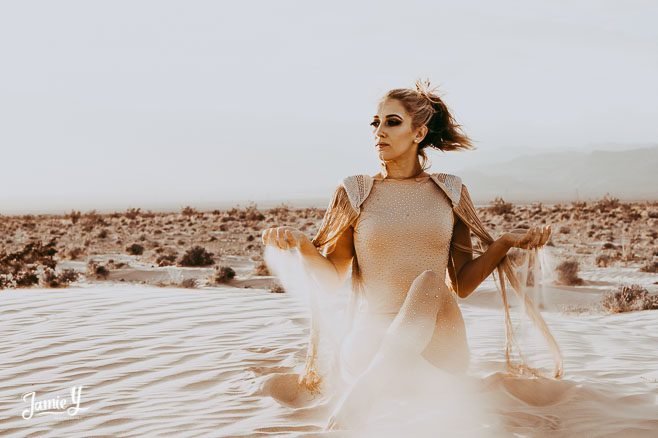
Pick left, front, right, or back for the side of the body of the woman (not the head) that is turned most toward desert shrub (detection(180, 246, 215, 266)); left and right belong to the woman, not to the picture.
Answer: back

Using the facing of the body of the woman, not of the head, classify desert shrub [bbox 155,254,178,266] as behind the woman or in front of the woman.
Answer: behind

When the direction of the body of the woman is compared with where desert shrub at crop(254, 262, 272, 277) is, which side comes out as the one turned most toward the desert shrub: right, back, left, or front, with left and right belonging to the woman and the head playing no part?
back

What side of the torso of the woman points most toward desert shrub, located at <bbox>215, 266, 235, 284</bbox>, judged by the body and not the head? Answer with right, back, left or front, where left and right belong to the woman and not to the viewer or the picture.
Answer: back

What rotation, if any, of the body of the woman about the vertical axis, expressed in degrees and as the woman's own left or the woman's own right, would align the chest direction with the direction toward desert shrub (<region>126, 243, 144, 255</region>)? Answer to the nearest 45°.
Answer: approximately 135° to the woman's own right

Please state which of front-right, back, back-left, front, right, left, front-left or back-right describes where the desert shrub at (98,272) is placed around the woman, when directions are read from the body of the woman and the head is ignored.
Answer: back-right

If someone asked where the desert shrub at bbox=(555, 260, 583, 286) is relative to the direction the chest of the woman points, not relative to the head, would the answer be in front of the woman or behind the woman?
behind

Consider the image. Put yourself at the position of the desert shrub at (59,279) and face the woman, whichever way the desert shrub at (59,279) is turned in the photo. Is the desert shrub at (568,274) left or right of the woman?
left

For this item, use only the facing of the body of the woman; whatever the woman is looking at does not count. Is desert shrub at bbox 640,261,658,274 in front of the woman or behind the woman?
behind

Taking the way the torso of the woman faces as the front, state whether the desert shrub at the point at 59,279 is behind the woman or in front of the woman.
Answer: behind

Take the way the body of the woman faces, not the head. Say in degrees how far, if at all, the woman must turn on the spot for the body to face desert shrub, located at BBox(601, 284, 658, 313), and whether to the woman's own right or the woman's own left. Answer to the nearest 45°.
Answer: approximately 135° to the woman's own left

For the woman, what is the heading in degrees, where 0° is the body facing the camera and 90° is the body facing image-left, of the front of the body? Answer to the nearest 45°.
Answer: approximately 0°
